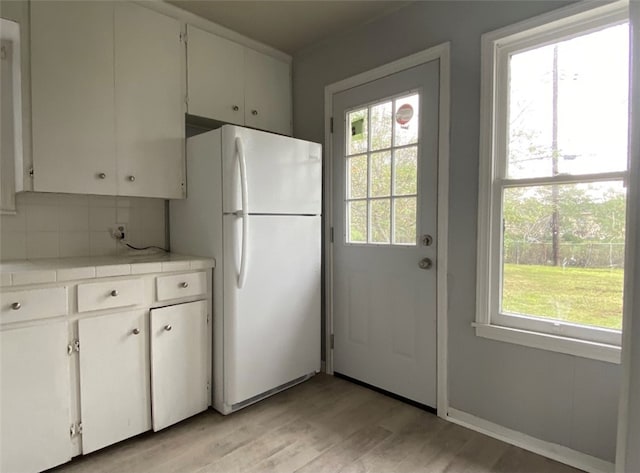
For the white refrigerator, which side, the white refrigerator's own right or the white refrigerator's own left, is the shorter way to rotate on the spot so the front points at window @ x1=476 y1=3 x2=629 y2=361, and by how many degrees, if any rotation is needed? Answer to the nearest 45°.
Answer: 0° — it already faces it

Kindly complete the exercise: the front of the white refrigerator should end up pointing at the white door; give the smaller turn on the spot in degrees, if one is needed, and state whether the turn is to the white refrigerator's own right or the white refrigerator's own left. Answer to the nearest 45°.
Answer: approximately 45° to the white refrigerator's own left

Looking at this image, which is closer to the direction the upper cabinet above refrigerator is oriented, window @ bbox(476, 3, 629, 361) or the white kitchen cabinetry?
the window

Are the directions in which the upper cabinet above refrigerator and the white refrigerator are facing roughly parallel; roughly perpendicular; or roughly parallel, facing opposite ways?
roughly parallel

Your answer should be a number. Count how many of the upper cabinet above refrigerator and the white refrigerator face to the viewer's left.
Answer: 0

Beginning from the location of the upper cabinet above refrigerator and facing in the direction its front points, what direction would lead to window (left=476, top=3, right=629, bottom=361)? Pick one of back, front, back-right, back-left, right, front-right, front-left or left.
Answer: front

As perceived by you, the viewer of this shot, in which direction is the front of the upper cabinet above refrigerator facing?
facing the viewer and to the right of the viewer
